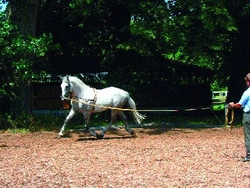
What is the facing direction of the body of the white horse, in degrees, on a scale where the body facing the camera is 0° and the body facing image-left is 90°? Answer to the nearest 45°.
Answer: approximately 90°
